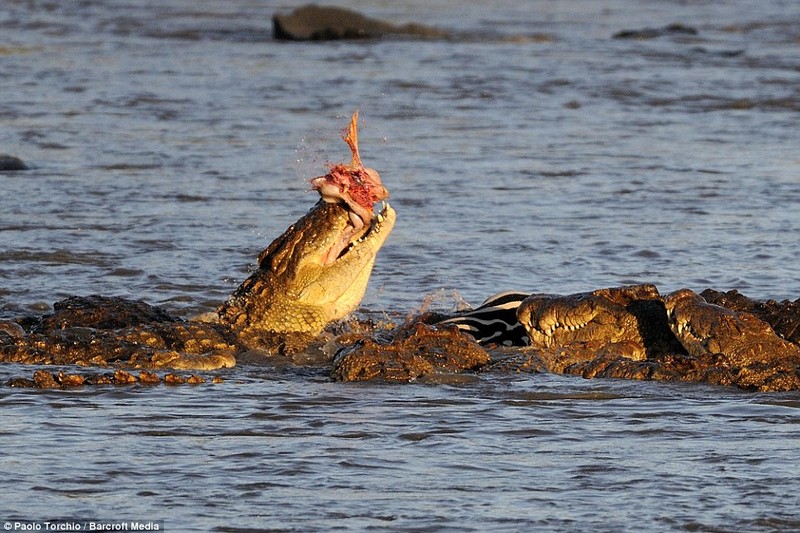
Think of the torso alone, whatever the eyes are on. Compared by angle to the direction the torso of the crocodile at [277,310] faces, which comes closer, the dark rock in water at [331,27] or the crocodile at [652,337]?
the crocodile

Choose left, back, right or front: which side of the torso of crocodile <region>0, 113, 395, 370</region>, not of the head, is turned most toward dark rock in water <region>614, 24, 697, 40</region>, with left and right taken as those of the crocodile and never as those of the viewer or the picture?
left

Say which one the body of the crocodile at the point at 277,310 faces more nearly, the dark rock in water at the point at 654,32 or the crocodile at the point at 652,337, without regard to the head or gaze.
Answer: the crocodile

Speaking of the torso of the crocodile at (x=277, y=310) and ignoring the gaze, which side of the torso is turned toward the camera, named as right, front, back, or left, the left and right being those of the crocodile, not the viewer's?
right
